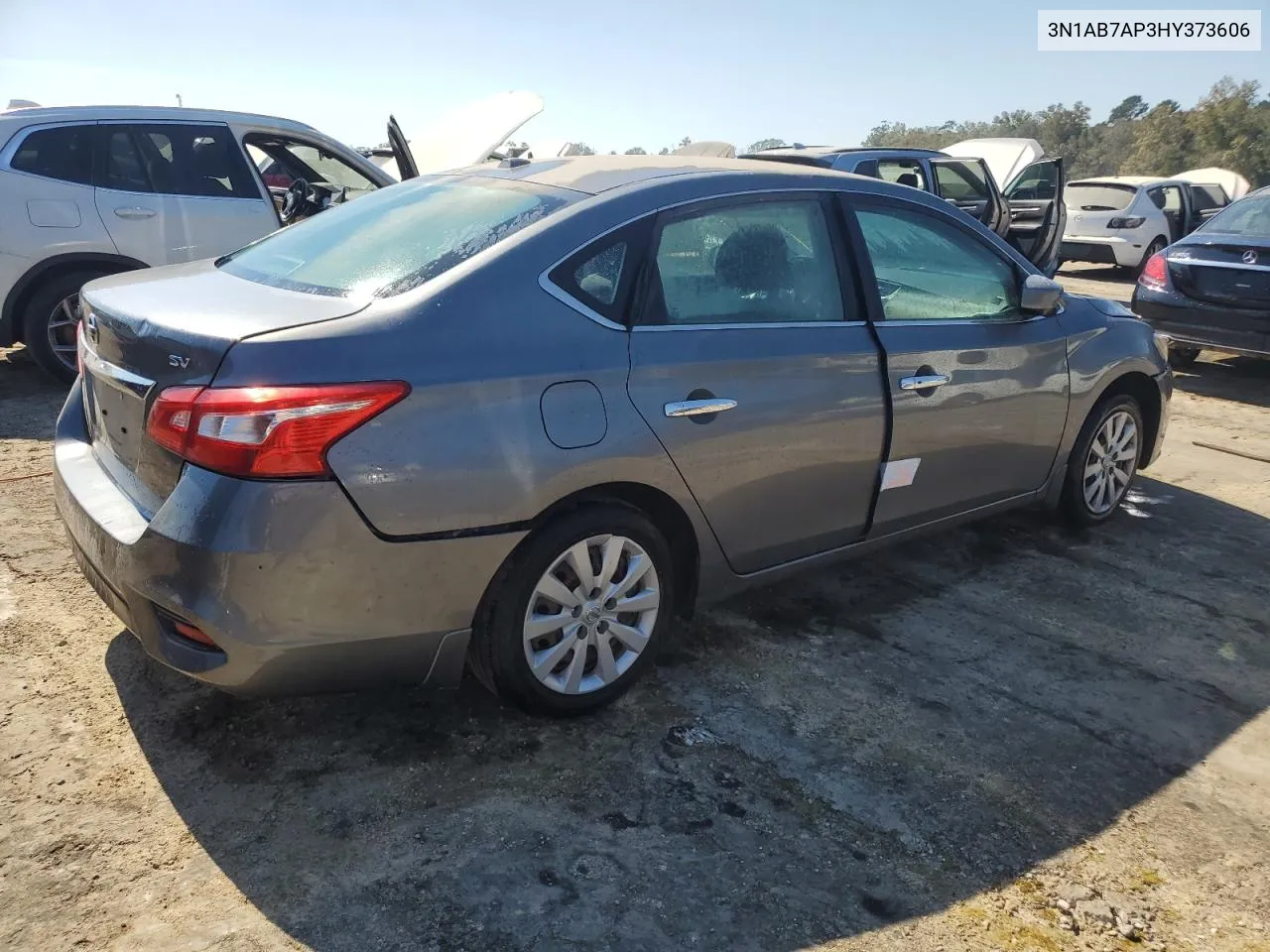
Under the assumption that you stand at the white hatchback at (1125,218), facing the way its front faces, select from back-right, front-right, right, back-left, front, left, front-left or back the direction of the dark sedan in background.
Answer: back-right

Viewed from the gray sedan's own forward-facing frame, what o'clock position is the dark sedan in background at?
The dark sedan in background is roughly at 12 o'clock from the gray sedan.

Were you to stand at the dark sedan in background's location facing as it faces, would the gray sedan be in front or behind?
behind

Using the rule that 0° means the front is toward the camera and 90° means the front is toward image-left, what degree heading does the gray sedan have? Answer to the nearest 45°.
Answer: approximately 225°

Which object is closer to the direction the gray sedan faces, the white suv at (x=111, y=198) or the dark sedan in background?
the dark sedan in background

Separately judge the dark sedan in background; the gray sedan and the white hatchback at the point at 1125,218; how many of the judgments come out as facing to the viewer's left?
0

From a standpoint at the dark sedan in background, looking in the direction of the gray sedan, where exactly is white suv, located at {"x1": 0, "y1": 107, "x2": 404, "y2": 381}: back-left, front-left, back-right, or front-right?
front-right

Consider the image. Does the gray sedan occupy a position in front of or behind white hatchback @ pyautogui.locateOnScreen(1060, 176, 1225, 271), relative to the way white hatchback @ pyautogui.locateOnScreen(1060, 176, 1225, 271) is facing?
behind

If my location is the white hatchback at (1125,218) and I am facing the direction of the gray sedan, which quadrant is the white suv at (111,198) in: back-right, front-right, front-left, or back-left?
front-right

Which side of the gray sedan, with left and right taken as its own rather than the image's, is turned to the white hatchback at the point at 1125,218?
front

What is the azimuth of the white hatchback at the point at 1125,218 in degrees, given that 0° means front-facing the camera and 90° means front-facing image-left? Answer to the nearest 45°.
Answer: approximately 225°

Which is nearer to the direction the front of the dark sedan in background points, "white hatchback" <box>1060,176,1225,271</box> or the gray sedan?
the white hatchback

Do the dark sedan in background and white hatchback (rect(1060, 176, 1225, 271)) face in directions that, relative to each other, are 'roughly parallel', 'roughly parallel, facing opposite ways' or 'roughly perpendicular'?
roughly parallel

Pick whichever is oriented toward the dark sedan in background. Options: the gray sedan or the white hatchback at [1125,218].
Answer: the gray sedan

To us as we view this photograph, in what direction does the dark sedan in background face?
facing away from the viewer and to the right of the viewer
